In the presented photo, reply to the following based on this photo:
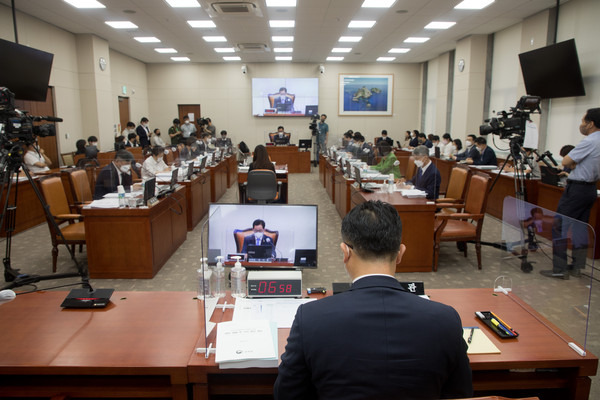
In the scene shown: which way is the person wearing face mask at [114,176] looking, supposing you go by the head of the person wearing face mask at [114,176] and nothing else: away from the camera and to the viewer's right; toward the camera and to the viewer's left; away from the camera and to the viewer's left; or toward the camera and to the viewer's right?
toward the camera and to the viewer's right

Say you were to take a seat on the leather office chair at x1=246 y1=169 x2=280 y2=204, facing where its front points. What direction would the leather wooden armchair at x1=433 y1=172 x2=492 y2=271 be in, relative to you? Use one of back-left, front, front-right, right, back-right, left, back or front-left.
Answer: back-right

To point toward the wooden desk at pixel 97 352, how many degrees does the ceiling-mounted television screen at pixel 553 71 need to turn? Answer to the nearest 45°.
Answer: approximately 45° to its left

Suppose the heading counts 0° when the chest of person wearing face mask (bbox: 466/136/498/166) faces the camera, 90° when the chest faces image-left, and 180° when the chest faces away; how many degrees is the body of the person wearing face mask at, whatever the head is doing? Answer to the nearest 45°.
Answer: approximately 90°

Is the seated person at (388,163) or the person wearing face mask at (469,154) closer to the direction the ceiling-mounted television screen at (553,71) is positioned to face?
the seated person

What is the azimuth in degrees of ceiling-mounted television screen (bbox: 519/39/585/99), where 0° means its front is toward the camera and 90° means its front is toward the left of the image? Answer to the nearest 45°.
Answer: approximately 45°

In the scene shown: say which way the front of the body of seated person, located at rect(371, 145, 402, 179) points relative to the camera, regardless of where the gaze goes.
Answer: to the viewer's left

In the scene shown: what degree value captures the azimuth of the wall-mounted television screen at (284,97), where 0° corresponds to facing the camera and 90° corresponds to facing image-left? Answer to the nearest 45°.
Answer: approximately 0°
